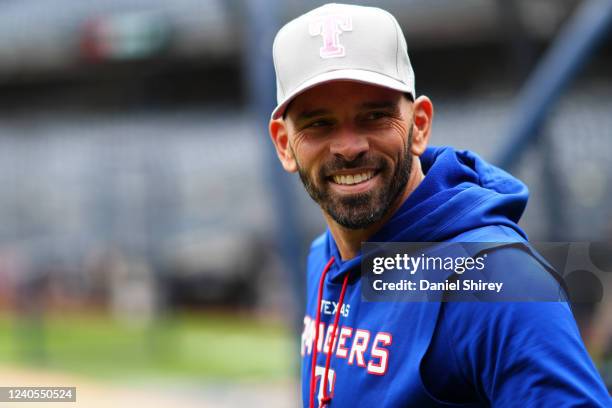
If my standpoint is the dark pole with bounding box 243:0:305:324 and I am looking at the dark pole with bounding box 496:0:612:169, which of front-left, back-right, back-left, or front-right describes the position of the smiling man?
front-right

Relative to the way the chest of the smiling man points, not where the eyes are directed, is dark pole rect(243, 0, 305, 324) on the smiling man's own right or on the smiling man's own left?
on the smiling man's own right

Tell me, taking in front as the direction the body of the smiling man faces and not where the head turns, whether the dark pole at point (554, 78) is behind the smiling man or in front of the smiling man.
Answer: behind

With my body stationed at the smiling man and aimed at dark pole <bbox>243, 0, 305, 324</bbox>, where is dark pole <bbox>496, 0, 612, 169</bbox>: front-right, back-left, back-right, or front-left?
front-right

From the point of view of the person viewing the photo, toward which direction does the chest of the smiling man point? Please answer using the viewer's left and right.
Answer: facing the viewer and to the left of the viewer
